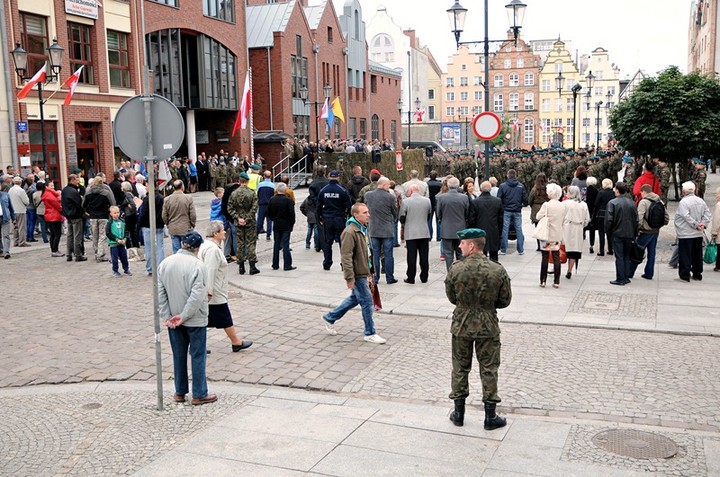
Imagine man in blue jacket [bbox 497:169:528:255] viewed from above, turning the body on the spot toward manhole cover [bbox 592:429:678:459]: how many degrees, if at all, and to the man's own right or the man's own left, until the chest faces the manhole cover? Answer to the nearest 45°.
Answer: approximately 180°

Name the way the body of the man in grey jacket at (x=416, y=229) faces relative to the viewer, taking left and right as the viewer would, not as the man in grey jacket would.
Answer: facing away from the viewer

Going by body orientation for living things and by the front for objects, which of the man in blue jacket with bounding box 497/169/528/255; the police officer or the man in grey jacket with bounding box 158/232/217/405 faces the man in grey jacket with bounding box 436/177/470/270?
the man in grey jacket with bounding box 158/232/217/405

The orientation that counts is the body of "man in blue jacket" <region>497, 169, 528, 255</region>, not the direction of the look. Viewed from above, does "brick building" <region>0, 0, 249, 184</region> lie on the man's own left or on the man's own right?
on the man's own left

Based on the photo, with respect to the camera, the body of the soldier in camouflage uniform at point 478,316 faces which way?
away from the camera

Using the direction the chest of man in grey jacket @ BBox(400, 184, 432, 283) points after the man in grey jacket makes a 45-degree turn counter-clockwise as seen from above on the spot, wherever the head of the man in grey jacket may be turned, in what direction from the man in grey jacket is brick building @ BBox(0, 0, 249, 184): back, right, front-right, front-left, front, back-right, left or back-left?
front

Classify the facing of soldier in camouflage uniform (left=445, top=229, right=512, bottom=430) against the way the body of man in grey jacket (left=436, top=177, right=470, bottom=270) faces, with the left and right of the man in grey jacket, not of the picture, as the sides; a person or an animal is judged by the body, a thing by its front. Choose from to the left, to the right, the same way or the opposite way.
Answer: the same way

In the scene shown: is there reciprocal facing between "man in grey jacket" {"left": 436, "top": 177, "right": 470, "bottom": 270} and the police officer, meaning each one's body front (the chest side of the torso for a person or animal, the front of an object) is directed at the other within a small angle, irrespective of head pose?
no

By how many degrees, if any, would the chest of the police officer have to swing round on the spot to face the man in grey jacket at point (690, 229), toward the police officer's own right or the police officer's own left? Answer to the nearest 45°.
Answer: approximately 90° to the police officer's own right

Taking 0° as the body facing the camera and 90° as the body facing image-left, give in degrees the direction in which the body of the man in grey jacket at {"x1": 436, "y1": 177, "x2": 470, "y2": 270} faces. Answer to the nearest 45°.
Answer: approximately 180°

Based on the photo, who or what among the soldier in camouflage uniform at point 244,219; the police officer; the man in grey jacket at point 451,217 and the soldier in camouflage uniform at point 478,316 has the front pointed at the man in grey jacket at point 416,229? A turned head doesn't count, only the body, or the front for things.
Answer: the soldier in camouflage uniform at point 478,316

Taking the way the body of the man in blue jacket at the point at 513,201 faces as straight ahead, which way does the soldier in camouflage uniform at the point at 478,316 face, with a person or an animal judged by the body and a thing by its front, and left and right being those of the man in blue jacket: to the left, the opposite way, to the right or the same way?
the same way

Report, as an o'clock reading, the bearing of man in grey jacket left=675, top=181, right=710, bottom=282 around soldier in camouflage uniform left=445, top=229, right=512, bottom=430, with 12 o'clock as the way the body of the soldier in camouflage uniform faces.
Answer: The man in grey jacket is roughly at 1 o'clock from the soldier in camouflage uniform.

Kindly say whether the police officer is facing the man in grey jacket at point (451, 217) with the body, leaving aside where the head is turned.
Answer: no

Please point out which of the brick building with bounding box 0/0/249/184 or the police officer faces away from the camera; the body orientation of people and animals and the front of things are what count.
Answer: the police officer

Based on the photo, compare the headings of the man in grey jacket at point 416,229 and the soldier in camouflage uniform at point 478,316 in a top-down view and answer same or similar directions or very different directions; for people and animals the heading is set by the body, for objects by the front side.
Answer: same or similar directions

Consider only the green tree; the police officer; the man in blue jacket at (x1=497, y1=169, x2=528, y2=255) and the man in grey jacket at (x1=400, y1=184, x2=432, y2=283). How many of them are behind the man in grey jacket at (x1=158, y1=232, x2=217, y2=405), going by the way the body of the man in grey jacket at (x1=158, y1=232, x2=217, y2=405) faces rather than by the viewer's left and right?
0

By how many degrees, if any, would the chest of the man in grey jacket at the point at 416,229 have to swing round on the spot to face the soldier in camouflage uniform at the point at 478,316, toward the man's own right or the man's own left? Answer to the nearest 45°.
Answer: approximately 180°
